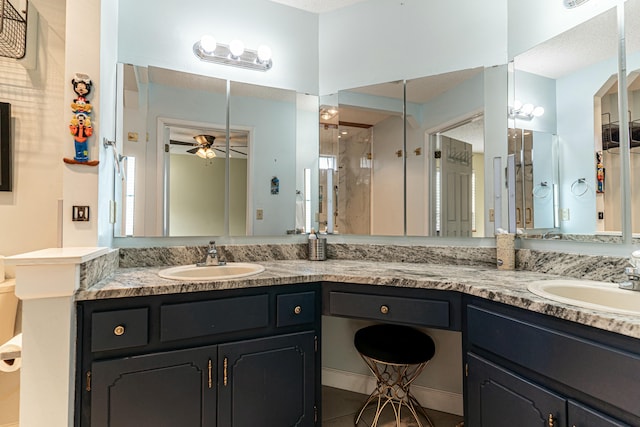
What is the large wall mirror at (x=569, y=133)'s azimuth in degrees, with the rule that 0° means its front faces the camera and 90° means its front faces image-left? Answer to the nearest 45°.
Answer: approximately 45°

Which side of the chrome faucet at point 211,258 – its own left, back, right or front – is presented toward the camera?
front

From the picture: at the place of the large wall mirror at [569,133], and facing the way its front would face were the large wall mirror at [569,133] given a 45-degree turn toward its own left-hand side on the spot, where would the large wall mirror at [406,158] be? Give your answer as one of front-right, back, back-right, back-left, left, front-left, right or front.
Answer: right

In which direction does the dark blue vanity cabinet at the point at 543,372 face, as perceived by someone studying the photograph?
facing the viewer and to the left of the viewer

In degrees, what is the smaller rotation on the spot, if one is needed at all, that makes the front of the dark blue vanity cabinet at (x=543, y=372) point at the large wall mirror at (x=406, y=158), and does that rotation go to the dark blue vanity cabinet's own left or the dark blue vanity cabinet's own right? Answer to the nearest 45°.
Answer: approximately 90° to the dark blue vanity cabinet's own right

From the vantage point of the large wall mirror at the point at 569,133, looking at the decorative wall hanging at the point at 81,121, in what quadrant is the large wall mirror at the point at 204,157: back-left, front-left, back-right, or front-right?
front-right

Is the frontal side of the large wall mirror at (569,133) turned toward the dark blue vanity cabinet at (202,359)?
yes

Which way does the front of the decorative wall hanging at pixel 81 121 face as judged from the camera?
facing the viewer

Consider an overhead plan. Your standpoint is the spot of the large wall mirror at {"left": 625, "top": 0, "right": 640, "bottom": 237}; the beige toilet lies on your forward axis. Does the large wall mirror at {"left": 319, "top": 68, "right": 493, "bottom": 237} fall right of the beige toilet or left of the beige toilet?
right

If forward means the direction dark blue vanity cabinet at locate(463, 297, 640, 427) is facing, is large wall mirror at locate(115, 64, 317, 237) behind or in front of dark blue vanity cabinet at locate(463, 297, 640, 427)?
in front

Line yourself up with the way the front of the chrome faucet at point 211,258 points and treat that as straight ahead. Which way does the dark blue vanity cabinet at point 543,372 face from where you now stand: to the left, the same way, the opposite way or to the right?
to the right
